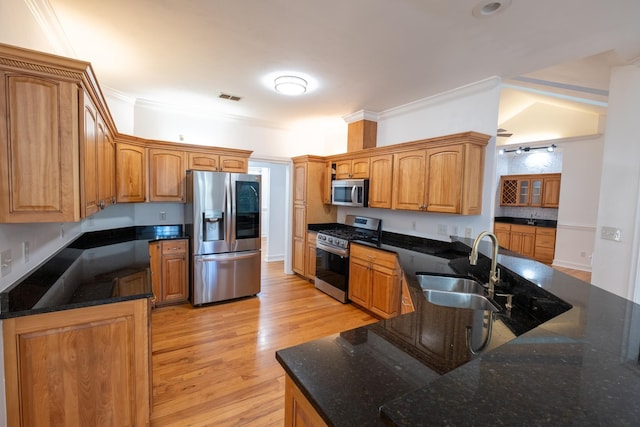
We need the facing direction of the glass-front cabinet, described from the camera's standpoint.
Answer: facing the viewer

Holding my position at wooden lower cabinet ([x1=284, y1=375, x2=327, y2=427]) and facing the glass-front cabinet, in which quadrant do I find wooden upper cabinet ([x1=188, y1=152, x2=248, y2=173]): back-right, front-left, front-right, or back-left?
front-left

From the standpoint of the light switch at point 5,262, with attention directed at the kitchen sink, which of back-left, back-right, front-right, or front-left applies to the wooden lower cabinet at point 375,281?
front-left

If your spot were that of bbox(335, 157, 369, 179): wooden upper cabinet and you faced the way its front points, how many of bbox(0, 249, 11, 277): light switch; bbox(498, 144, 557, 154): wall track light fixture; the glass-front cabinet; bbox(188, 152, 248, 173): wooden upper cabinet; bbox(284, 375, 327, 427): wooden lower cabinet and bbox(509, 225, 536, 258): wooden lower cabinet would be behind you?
3

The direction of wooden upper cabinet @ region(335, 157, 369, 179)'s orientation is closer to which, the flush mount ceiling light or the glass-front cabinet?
the flush mount ceiling light

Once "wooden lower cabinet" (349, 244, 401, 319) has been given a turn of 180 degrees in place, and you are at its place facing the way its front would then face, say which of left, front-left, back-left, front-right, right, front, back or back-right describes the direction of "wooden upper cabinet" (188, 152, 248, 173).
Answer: back-left

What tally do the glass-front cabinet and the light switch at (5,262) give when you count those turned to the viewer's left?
0

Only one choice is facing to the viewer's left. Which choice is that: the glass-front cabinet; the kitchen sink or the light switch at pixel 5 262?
the kitchen sink
